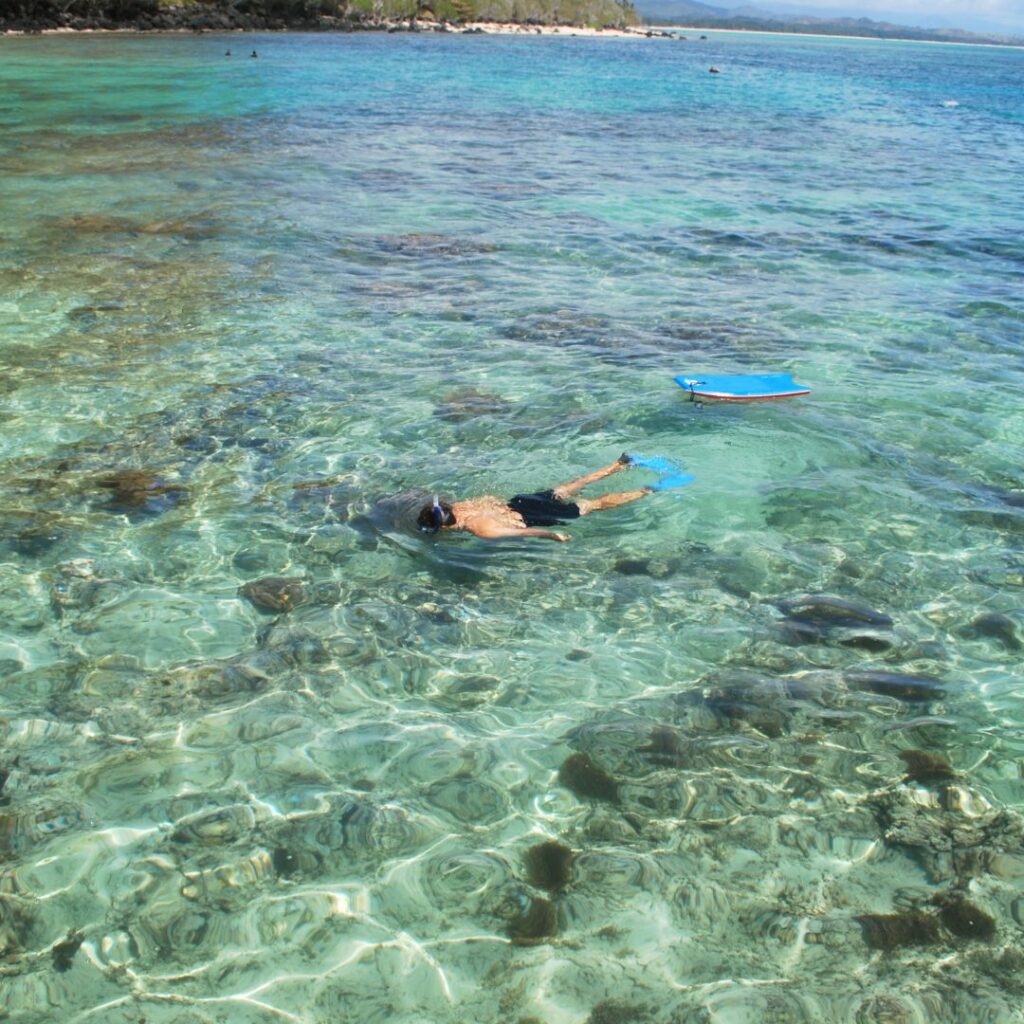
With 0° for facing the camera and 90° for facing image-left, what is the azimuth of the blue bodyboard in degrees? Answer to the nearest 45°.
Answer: approximately 90°

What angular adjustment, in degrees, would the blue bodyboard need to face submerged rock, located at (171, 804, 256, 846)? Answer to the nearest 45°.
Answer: approximately 90° to its left

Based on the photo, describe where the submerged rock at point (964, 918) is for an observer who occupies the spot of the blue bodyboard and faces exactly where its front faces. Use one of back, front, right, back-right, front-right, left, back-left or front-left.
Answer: left

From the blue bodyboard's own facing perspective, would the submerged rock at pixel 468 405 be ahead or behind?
ahead

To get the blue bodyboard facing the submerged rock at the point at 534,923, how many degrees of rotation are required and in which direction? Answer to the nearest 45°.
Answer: approximately 90° to its left

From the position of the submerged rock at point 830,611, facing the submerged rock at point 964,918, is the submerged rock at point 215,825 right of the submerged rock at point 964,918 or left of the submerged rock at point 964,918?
right

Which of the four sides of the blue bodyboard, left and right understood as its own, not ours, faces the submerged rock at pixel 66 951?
left

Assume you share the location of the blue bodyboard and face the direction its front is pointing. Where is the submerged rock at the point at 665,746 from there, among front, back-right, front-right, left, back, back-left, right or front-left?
left

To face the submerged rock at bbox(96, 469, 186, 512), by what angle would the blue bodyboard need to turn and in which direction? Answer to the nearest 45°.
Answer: approximately 45° to its left

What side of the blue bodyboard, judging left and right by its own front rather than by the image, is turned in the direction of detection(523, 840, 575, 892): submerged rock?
left
